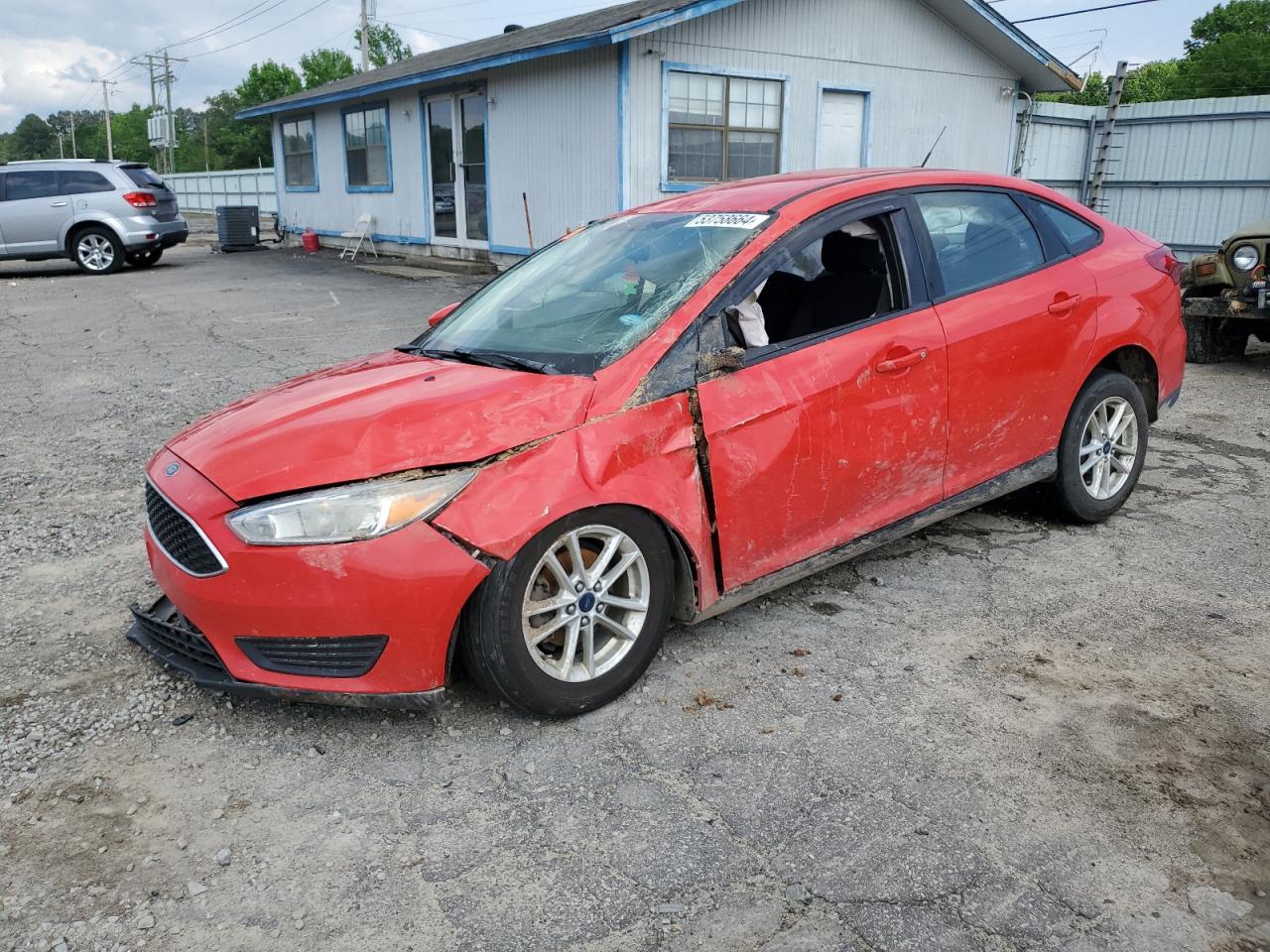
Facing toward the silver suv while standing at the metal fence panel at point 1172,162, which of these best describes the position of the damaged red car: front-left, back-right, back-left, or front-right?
front-left

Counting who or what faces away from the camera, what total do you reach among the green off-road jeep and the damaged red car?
0

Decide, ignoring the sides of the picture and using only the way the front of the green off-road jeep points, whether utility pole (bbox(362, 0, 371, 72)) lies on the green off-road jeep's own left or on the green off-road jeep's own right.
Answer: on the green off-road jeep's own right

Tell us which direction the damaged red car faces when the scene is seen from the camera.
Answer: facing the viewer and to the left of the viewer

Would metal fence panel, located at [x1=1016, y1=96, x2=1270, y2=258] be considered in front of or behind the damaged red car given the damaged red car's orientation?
behind

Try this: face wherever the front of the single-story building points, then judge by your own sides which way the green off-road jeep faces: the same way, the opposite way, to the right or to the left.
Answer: the same way

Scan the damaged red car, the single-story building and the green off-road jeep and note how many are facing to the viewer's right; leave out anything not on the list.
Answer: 0

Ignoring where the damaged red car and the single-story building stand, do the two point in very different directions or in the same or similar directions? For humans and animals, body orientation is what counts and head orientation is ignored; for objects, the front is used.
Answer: same or similar directions

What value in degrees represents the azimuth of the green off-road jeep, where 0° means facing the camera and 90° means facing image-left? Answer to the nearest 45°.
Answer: approximately 0°

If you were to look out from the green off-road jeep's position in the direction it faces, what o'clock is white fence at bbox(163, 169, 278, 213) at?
The white fence is roughly at 4 o'clock from the green off-road jeep.

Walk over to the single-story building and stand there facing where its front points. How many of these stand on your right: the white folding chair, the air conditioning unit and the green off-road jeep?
2

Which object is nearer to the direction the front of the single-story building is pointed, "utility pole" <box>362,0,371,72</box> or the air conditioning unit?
the air conditioning unit

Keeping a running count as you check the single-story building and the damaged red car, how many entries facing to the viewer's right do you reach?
0
